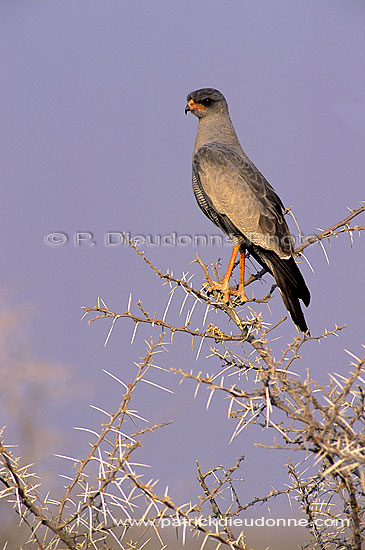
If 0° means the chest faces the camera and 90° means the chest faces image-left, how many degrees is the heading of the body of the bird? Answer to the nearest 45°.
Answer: approximately 90°
